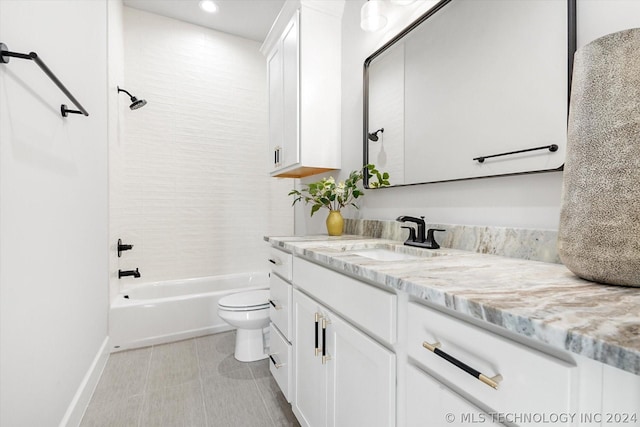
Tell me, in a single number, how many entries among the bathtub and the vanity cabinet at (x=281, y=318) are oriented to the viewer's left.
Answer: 1

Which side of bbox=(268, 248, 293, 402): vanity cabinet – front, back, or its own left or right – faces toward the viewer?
left

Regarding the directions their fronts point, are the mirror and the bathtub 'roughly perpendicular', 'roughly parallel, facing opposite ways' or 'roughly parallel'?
roughly perpendicular

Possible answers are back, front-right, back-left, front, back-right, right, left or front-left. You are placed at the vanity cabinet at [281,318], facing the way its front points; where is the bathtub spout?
front-right

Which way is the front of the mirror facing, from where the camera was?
facing the viewer and to the left of the viewer

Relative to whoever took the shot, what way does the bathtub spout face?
facing to the right of the viewer

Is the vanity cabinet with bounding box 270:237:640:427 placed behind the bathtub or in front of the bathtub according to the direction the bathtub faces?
in front
